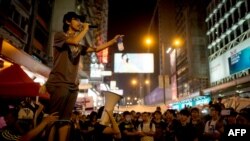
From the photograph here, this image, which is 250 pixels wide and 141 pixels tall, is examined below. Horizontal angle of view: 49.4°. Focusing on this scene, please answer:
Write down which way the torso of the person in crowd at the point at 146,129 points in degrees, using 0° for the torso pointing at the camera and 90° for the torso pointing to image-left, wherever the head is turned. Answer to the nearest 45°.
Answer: approximately 0°

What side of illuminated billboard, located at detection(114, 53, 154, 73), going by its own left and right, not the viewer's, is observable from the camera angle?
front

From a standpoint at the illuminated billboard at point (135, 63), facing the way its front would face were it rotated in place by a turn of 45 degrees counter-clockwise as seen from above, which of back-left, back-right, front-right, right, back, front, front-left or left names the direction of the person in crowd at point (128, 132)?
front-right

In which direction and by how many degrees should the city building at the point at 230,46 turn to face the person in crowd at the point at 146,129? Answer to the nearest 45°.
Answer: approximately 45° to its left

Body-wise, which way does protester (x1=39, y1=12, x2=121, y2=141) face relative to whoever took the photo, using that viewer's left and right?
facing the viewer and to the right of the viewer

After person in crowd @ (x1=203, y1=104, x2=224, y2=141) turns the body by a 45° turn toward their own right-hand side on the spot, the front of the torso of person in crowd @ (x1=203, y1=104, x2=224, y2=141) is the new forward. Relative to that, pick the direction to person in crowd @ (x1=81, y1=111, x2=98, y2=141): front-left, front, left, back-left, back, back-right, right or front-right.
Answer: front

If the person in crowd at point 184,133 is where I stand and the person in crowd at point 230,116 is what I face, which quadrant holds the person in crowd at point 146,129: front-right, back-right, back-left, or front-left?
back-left

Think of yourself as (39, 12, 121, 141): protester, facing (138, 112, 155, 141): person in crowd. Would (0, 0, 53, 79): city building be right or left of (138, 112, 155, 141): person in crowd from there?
left

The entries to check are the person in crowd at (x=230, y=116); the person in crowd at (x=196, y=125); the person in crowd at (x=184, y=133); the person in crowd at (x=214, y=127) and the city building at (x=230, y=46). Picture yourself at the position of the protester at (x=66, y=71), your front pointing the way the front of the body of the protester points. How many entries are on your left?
5

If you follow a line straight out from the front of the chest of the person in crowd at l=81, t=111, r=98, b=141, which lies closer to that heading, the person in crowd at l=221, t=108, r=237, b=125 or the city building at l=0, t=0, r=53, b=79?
the person in crowd

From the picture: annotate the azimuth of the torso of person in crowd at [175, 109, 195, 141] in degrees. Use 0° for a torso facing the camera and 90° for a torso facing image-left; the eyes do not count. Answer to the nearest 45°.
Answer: approximately 45°
